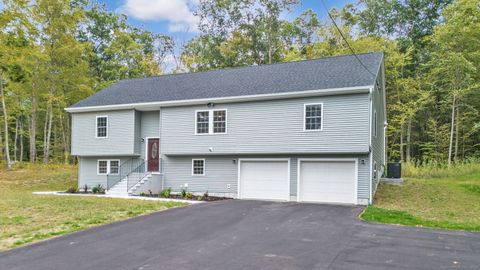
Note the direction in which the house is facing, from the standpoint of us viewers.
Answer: facing the viewer and to the left of the viewer

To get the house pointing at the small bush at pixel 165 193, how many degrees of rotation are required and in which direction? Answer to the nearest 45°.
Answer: approximately 45° to its right
